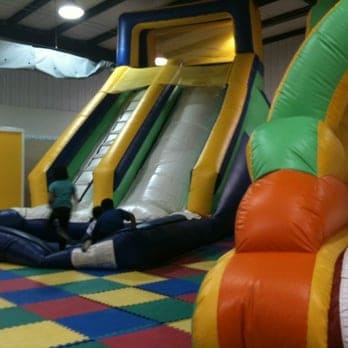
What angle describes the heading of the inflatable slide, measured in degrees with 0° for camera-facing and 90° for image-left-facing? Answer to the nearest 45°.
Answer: approximately 45°

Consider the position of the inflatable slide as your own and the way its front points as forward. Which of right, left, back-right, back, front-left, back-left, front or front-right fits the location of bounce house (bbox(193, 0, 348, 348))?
front-left

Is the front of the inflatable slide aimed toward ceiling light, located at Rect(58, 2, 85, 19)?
no

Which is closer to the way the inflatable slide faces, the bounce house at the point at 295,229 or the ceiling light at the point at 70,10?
the bounce house

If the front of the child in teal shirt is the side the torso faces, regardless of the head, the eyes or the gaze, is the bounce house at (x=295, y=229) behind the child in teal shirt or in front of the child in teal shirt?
behind

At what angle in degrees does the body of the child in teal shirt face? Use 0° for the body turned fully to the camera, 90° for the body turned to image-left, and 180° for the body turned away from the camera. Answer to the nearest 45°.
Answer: approximately 180°
